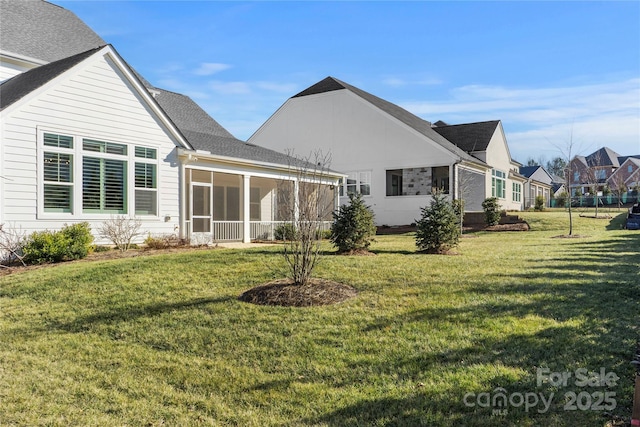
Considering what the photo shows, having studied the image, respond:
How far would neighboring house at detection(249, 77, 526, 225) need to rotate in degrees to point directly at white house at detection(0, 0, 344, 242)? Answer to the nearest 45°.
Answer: approximately 90° to its left

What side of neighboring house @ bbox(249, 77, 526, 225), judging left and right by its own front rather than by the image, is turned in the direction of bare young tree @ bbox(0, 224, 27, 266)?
left

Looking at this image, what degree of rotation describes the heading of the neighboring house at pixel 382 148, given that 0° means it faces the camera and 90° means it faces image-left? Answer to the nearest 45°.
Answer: approximately 135°

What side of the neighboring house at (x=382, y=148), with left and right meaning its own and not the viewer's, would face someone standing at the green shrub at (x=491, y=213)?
back

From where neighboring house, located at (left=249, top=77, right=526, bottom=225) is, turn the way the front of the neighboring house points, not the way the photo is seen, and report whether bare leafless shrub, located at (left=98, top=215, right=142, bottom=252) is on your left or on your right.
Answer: on your left

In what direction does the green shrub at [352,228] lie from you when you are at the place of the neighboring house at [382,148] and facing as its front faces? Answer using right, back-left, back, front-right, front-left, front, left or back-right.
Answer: back-left

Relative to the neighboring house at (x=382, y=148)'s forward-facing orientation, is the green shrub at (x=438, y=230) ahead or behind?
behind
